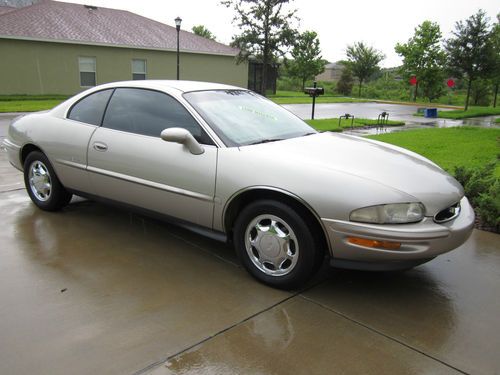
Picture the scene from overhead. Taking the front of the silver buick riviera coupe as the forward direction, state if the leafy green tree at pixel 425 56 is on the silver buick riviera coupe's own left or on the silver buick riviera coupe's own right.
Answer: on the silver buick riviera coupe's own left

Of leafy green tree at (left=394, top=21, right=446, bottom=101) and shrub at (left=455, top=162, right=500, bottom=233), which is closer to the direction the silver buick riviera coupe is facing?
the shrub

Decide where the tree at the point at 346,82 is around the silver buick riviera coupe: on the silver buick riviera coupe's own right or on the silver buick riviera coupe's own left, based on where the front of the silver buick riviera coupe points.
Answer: on the silver buick riviera coupe's own left

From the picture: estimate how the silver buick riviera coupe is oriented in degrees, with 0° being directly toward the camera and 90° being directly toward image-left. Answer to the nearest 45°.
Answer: approximately 315°

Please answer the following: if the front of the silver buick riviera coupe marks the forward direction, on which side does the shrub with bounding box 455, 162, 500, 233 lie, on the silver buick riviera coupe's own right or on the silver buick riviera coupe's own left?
on the silver buick riviera coupe's own left

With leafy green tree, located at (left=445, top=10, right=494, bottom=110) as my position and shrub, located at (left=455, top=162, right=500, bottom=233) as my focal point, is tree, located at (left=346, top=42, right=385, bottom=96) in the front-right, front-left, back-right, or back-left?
back-right

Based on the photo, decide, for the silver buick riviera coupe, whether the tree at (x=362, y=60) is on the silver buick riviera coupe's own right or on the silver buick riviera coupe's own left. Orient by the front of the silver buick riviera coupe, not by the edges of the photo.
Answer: on the silver buick riviera coupe's own left

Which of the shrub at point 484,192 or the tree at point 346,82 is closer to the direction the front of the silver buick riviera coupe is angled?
the shrub

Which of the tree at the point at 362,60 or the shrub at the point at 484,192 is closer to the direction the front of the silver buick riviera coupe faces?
the shrub

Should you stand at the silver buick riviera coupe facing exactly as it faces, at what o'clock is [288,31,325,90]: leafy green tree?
The leafy green tree is roughly at 8 o'clock from the silver buick riviera coupe.

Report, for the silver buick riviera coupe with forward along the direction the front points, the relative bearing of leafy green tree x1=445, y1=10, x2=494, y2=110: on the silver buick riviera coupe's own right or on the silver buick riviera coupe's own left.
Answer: on the silver buick riviera coupe's own left

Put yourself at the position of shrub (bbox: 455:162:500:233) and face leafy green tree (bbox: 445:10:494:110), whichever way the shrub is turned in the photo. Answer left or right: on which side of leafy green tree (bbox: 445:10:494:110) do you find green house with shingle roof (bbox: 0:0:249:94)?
left
